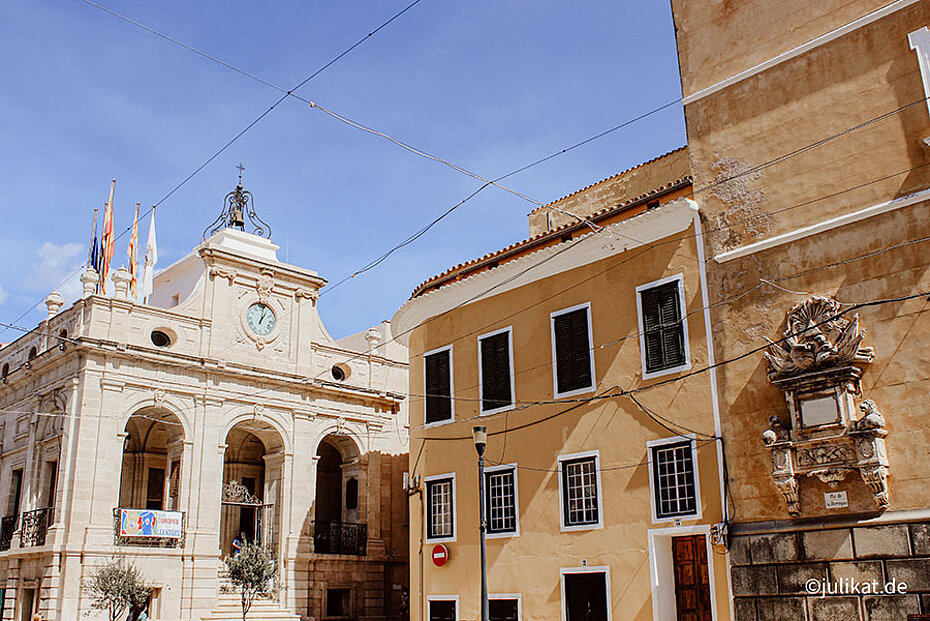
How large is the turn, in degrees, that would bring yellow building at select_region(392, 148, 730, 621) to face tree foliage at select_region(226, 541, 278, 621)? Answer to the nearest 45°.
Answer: approximately 90° to its right

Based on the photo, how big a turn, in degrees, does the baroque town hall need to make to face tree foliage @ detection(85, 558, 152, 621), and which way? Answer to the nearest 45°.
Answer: approximately 90° to its right

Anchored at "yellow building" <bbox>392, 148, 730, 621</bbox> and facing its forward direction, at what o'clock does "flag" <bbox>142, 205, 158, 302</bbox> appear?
The flag is roughly at 3 o'clock from the yellow building.

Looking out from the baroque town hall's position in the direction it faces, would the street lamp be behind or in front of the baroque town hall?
in front

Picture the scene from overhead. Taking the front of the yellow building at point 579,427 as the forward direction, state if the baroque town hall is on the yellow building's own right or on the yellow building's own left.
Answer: on the yellow building's own right

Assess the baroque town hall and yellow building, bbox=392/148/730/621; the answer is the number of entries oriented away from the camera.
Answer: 0

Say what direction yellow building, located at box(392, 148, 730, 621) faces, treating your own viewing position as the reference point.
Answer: facing the viewer and to the left of the viewer

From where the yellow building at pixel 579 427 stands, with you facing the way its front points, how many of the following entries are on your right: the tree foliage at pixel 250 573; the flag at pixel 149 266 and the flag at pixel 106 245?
3

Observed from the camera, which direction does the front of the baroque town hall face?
facing the viewer and to the right of the viewer

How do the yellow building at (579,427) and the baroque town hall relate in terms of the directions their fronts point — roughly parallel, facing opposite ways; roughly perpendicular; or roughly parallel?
roughly perpendicular

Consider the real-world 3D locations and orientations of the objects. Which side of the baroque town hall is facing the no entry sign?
front

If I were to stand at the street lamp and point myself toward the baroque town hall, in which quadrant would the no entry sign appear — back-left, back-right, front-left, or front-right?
front-right
